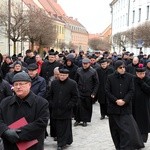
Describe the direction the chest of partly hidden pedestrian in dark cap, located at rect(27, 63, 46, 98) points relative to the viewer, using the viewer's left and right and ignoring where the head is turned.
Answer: facing the viewer and to the left of the viewer

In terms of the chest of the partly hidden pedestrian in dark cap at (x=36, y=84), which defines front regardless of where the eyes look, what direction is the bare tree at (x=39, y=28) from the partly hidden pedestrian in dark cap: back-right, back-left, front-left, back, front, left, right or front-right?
back-right

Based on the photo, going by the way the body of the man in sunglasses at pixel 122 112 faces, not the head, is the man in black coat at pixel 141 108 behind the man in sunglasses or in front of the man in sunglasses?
behind

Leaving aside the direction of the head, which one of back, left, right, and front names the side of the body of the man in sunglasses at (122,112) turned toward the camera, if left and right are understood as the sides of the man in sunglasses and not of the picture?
front

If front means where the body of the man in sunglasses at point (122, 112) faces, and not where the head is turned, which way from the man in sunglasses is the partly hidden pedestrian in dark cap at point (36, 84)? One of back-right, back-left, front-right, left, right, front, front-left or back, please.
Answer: right

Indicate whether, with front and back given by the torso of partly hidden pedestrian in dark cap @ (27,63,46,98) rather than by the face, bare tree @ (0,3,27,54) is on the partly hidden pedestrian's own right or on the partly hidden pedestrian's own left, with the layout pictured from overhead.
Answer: on the partly hidden pedestrian's own right

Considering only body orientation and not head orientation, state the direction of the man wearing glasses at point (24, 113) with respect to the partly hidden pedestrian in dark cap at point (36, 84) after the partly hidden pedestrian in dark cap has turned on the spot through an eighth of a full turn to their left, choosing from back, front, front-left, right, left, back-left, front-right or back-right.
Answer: front

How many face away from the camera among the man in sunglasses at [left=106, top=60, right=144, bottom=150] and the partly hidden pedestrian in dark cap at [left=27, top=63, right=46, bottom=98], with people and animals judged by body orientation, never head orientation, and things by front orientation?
0

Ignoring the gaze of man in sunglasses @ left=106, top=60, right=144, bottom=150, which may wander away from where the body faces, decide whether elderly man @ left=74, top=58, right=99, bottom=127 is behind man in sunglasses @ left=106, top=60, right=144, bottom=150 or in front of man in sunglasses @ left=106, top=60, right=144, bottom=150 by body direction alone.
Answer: behind
